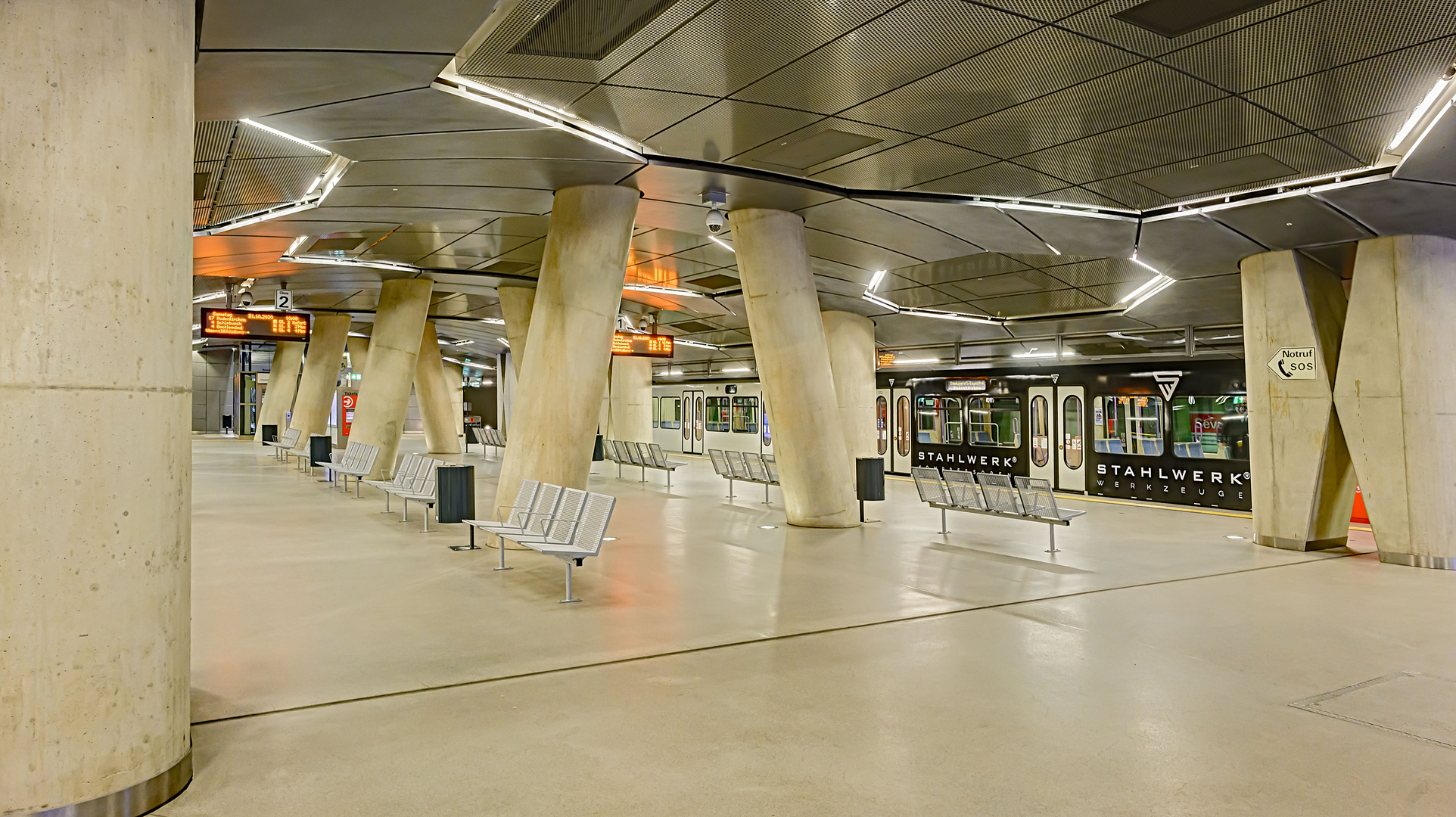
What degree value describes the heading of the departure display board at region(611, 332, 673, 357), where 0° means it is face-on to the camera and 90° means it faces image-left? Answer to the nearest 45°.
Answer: approximately 0°

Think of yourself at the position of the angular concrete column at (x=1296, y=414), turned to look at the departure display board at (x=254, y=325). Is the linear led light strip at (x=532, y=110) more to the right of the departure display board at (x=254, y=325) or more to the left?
left

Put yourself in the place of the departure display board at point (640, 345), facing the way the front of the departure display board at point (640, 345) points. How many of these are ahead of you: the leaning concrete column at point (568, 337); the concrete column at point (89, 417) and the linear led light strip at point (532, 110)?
3

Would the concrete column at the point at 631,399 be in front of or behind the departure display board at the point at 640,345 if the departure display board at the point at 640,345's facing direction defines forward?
behind
